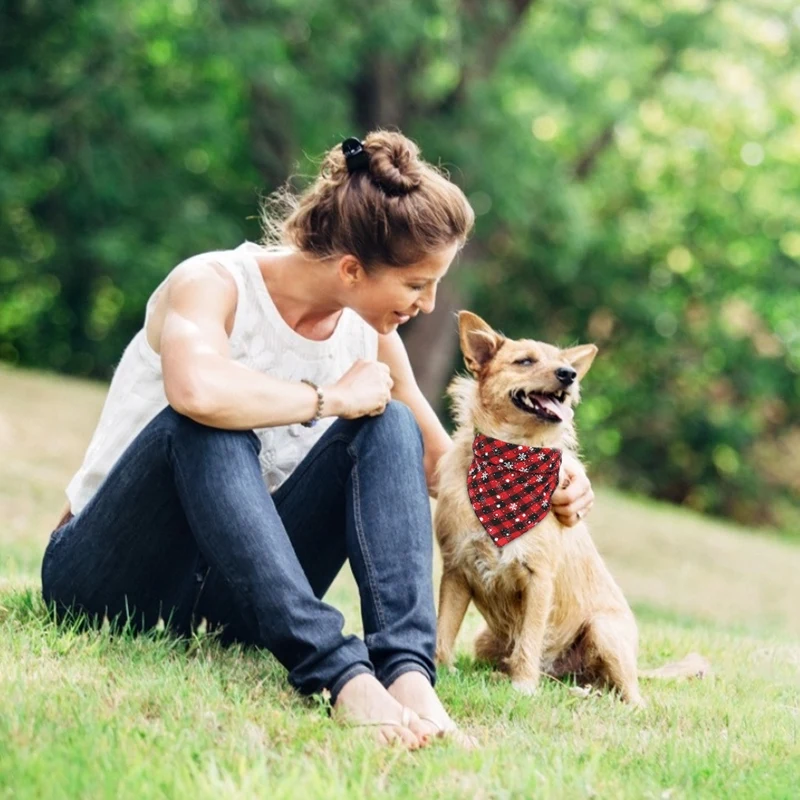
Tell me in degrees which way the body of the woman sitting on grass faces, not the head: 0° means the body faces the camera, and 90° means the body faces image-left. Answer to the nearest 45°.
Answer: approximately 315°

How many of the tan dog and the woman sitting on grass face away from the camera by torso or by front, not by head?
0

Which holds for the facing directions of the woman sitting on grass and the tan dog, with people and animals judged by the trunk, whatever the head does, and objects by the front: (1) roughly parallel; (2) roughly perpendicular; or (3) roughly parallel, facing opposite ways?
roughly perpendicular

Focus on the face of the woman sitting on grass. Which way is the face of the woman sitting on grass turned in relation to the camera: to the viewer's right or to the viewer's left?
to the viewer's right

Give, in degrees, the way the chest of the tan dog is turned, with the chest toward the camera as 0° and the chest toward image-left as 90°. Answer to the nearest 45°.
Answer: approximately 45°
